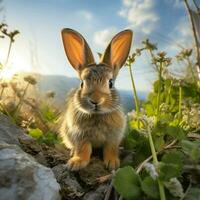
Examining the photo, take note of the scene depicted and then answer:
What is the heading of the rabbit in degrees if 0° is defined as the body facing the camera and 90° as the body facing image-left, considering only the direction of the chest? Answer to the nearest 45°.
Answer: approximately 0°
